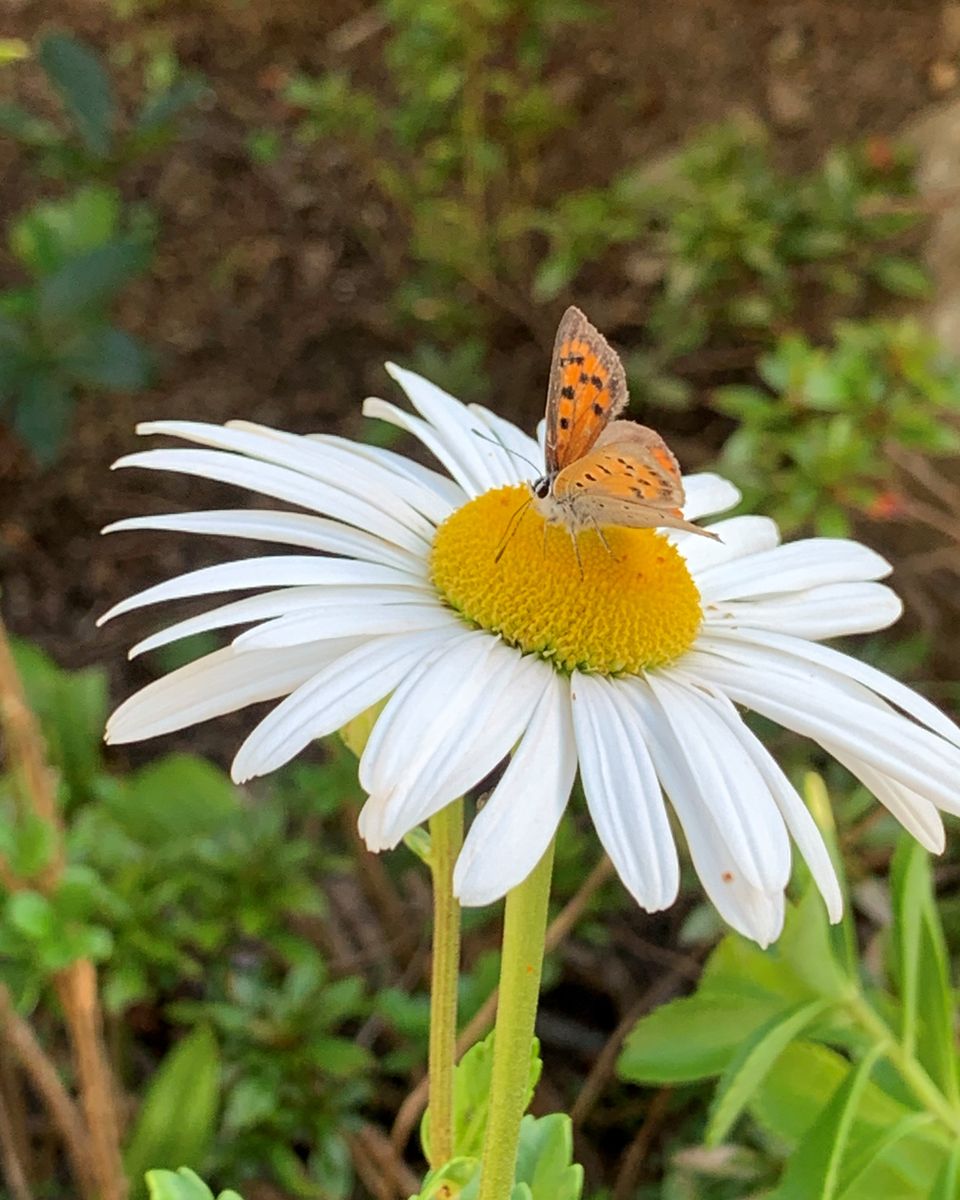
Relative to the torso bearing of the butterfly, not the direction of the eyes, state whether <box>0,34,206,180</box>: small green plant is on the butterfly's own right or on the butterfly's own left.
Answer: on the butterfly's own right

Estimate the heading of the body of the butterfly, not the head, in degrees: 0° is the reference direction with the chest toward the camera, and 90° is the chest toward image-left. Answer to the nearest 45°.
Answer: approximately 90°

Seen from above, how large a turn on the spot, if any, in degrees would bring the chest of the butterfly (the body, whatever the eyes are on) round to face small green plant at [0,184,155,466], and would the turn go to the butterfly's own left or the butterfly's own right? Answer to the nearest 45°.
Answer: approximately 45° to the butterfly's own right
